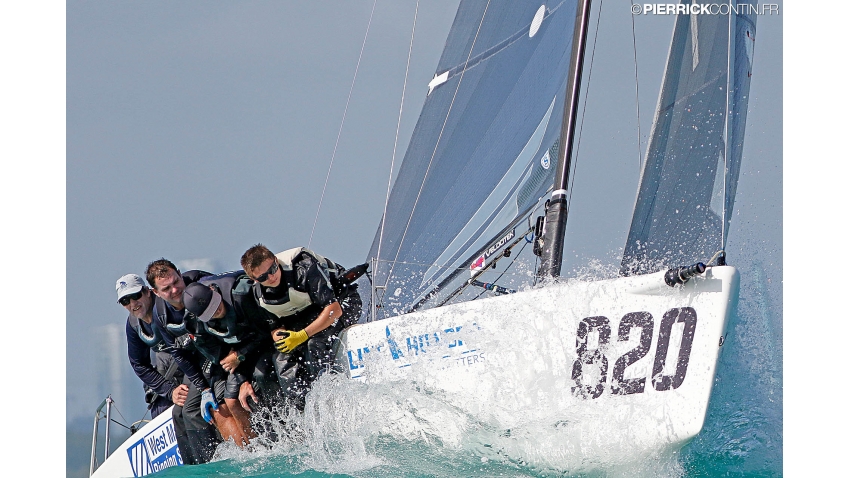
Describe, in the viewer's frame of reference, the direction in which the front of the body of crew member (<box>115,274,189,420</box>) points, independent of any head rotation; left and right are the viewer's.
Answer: facing the viewer and to the right of the viewer

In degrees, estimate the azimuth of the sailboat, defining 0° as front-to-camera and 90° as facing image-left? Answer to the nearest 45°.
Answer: approximately 315°

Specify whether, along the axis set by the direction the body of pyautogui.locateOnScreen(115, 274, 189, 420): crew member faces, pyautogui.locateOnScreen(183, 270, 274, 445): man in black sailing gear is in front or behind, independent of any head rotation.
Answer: in front

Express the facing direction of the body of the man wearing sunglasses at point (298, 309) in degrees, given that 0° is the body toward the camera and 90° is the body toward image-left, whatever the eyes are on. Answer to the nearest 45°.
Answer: approximately 45°

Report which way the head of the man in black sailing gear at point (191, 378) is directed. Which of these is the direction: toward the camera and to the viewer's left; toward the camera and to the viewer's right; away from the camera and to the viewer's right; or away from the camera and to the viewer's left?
toward the camera and to the viewer's right

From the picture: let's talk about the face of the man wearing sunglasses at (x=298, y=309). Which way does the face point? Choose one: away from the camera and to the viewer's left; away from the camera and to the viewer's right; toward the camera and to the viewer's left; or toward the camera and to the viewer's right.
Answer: toward the camera and to the viewer's right

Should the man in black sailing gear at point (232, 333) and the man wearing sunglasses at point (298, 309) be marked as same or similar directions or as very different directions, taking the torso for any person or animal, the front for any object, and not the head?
same or similar directions

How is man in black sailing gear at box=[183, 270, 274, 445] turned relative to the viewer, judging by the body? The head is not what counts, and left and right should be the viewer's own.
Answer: facing the viewer and to the left of the viewer

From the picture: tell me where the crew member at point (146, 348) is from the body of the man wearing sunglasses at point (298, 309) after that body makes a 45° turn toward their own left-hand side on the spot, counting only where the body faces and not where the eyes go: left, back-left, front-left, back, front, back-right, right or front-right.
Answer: back-right

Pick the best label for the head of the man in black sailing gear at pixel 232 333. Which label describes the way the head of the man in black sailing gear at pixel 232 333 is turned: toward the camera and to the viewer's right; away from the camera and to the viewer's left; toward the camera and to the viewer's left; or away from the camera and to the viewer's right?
toward the camera and to the viewer's right
